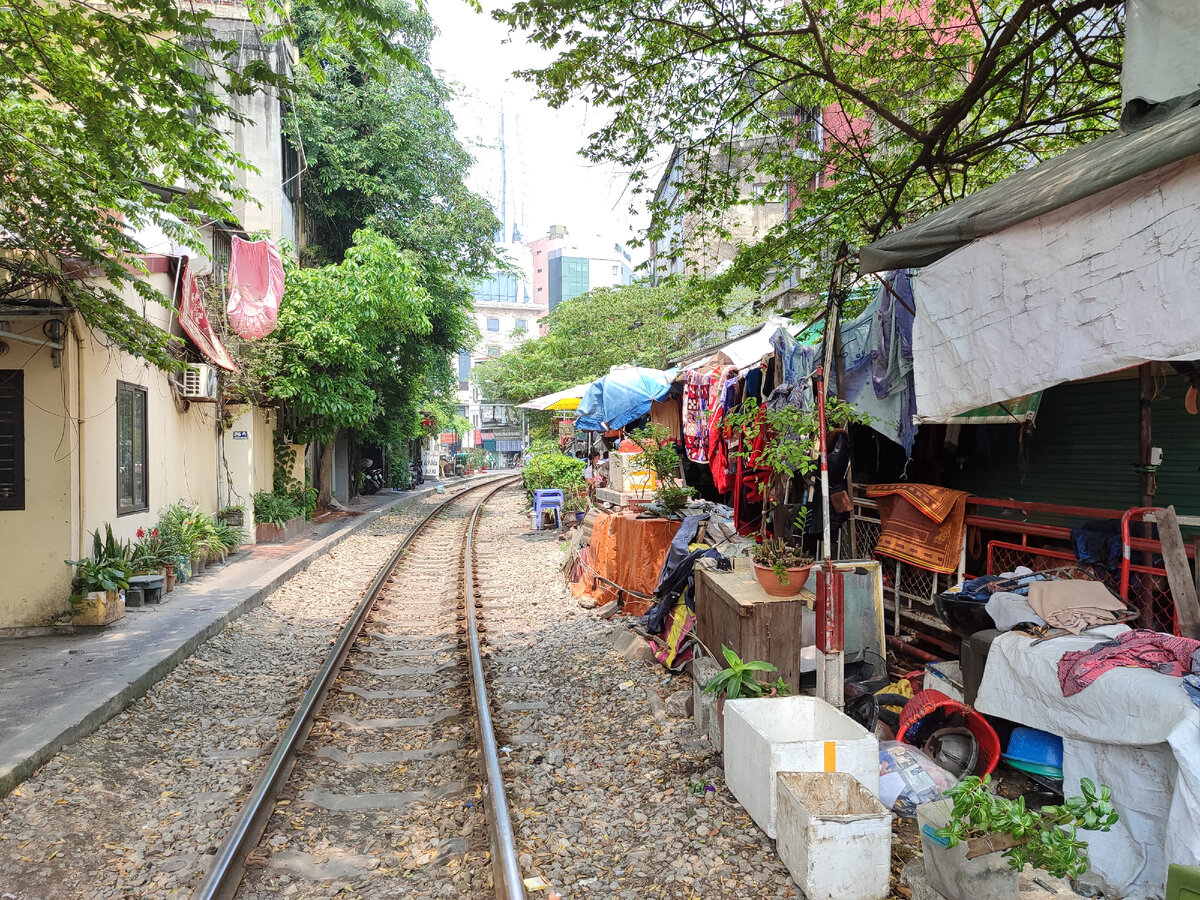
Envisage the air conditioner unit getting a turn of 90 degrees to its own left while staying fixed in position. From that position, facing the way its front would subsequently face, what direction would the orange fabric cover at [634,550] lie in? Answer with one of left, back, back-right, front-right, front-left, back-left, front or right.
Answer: back-right

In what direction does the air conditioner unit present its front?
to the viewer's right

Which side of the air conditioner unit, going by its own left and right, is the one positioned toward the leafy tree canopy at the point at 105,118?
right

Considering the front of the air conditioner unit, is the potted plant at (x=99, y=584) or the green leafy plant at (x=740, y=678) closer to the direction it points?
the green leafy plant

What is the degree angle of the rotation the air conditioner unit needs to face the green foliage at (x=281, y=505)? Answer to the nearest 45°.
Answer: approximately 90° to its left

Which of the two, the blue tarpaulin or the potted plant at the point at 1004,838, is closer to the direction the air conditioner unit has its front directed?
the blue tarpaulin
